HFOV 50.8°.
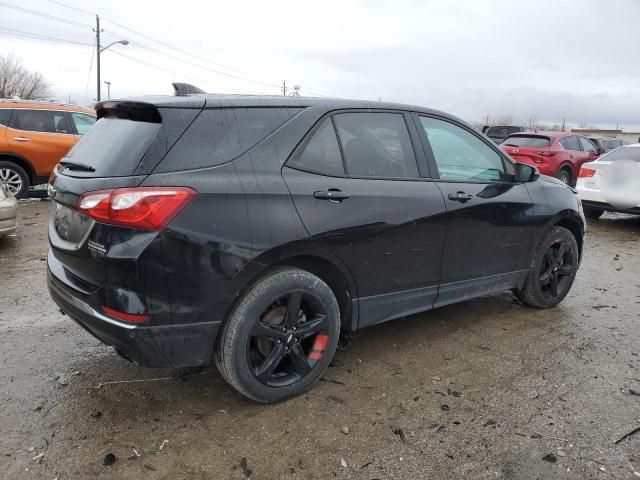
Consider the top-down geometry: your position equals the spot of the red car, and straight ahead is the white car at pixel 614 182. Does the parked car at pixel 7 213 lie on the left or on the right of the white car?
right

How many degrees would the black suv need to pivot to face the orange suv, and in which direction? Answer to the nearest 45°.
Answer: approximately 90° to its left

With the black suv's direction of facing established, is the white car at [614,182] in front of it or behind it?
in front

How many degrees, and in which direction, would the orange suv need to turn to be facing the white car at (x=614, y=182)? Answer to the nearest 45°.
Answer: approximately 45° to its right

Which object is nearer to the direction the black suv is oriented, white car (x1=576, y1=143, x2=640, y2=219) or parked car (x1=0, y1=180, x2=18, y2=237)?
the white car

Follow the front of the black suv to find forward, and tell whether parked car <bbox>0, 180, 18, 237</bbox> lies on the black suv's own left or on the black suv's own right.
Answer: on the black suv's own left

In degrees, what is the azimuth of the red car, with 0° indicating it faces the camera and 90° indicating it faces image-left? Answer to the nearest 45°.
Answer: approximately 225°

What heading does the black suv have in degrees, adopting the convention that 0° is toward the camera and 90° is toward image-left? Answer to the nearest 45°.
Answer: approximately 225°

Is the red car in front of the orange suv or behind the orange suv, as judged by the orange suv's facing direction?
in front
